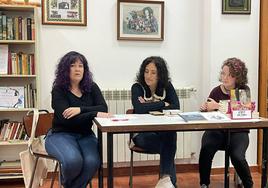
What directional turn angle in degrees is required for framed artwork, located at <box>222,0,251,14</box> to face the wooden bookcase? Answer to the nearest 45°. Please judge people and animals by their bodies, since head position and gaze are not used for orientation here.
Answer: approximately 45° to its right

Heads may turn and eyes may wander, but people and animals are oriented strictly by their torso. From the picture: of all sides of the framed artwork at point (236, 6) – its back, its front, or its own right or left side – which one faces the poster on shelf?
right

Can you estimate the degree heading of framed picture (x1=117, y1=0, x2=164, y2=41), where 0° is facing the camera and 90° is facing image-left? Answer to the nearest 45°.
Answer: approximately 0°

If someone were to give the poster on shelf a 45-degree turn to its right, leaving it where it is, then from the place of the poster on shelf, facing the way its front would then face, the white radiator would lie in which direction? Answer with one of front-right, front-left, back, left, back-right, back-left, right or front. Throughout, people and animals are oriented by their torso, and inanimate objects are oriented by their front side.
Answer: back-left

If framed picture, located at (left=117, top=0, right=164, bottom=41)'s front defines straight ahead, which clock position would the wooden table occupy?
The wooden table is roughly at 12 o'clock from the framed picture.

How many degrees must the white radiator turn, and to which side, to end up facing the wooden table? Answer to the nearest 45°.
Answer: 0° — it already faces it

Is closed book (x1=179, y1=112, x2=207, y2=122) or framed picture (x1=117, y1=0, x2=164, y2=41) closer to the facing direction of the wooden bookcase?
the closed book

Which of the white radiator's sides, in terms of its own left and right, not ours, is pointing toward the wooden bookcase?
right
